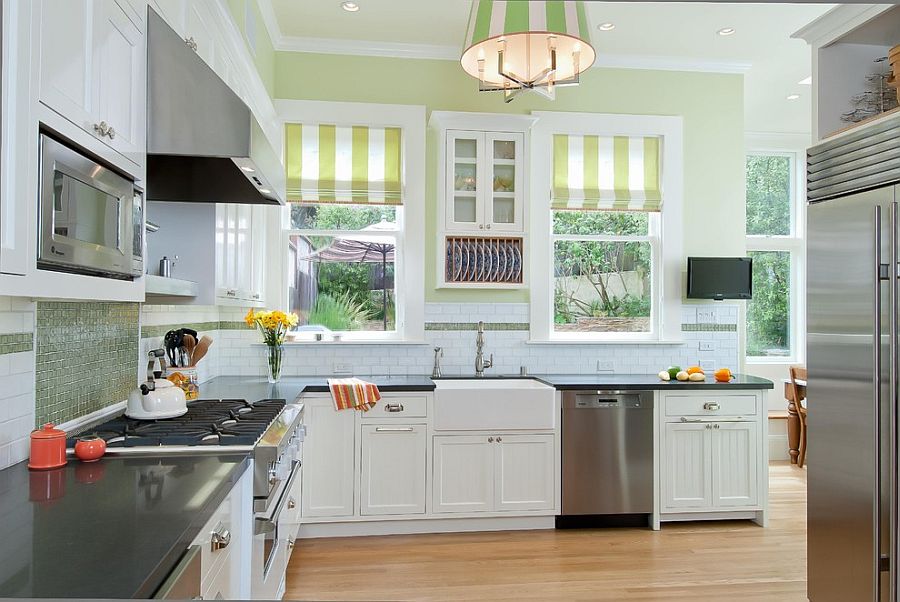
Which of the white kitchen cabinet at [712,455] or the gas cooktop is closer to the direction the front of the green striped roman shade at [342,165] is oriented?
the gas cooktop

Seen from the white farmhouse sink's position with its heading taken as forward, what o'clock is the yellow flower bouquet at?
The yellow flower bouquet is roughly at 3 o'clock from the white farmhouse sink.

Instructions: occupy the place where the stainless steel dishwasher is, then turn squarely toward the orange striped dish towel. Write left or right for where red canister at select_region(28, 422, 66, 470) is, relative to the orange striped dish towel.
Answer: left

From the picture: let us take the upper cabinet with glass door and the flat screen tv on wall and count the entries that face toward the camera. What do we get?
2

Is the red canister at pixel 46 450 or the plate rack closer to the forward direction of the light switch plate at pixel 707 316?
the red canister

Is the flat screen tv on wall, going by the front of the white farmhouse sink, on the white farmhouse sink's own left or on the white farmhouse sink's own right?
on the white farmhouse sink's own left

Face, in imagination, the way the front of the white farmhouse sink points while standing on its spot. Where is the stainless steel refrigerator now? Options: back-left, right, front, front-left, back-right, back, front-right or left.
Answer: front-left
